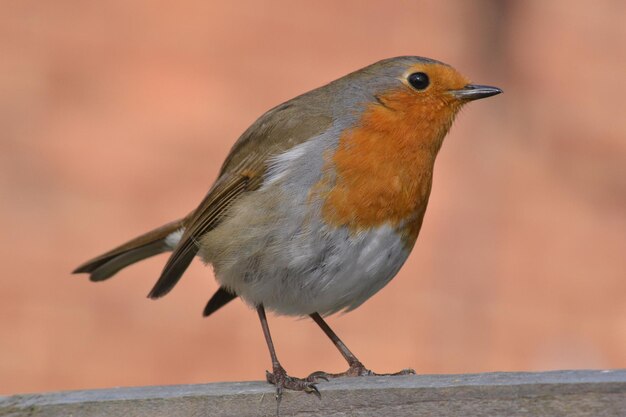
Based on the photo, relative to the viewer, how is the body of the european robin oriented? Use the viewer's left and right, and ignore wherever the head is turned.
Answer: facing to the right of the viewer
